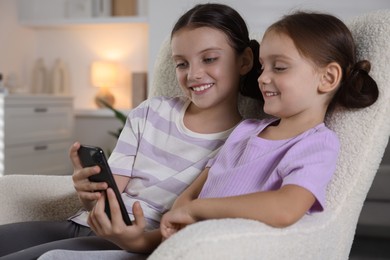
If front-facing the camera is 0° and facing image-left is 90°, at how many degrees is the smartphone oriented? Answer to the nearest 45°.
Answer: approximately 225°

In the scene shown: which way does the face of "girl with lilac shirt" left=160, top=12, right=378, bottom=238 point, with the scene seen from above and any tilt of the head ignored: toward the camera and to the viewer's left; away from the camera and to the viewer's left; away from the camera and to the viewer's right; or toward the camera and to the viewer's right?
toward the camera and to the viewer's left

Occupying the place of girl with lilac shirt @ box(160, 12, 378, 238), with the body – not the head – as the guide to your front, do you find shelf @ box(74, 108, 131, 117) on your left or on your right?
on your right

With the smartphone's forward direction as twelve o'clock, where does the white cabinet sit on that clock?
The white cabinet is roughly at 10 o'clock from the smartphone.

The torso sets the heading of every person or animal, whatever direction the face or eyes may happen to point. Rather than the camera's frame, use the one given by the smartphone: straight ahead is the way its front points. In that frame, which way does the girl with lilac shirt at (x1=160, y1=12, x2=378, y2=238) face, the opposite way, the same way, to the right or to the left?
the opposite way

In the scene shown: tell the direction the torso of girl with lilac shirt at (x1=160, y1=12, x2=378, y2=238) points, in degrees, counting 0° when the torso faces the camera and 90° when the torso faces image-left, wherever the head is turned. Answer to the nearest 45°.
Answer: approximately 45°

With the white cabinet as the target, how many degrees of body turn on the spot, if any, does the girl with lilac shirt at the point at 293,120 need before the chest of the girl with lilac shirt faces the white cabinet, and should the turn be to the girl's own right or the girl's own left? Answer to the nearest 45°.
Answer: approximately 90° to the girl's own right

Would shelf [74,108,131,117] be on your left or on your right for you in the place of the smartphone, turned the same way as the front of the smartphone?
on your left
